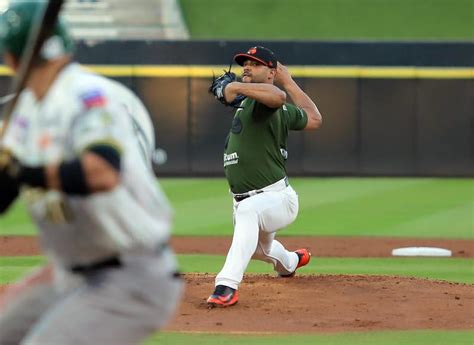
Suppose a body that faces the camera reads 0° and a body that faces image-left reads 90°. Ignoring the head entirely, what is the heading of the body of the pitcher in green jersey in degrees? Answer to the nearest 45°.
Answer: approximately 45°

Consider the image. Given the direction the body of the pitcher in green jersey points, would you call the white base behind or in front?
behind
